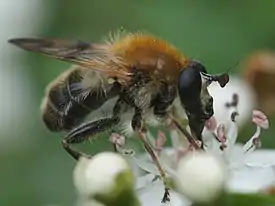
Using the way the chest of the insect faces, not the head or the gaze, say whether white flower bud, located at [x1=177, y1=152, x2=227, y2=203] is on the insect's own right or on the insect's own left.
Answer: on the insect's own right

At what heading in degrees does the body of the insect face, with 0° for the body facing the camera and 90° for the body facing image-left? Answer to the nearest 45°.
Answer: approximately 270°
